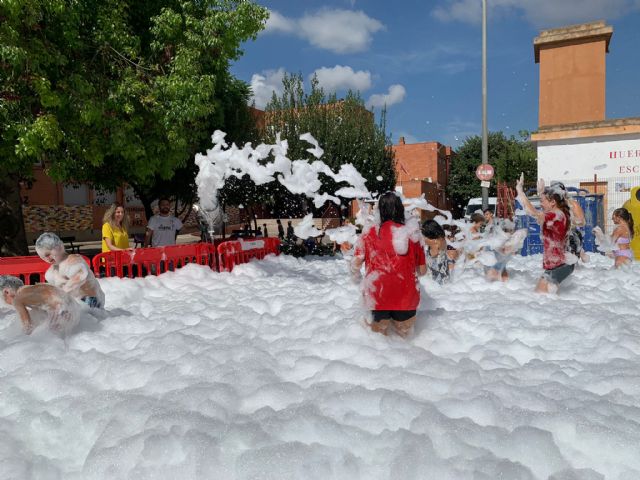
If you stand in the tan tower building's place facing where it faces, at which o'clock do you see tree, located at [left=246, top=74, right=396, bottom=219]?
The tree is roughly at 3 o'clock from the tan tower building.

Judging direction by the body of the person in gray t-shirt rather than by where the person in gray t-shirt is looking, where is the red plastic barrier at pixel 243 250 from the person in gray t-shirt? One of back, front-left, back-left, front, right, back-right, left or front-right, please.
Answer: back-left

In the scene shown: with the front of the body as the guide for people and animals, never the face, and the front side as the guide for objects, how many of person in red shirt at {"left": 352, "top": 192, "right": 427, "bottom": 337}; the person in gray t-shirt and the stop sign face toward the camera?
2

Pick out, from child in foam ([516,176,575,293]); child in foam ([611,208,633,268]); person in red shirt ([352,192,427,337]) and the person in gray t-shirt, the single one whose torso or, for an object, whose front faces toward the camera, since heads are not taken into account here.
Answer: the person in gray t-shirt

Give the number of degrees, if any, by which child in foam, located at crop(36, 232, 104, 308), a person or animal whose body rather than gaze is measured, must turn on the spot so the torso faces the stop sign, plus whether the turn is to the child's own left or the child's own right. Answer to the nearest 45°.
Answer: approximately 180°

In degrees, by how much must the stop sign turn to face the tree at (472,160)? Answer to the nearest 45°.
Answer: approximately 180°

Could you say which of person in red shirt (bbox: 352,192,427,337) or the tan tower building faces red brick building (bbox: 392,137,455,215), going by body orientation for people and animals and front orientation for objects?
the person in red shirt
